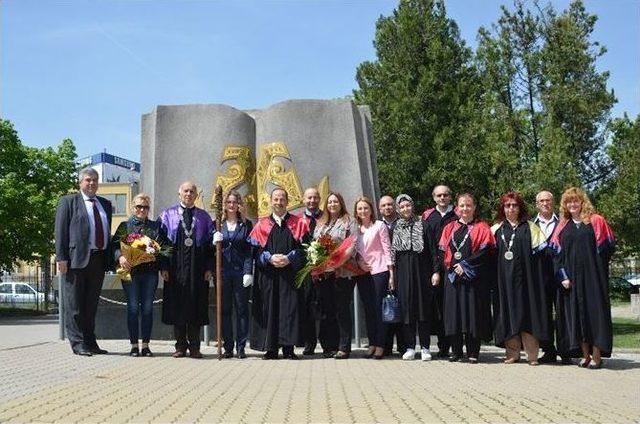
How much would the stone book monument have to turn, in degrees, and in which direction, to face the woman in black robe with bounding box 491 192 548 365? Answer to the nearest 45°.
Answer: approximately 45° to its left

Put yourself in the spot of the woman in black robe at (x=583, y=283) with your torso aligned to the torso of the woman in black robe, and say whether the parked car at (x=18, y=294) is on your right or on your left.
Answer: on your right

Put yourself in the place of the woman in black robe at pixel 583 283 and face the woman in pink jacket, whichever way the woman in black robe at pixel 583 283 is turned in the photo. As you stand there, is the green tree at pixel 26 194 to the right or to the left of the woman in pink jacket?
right

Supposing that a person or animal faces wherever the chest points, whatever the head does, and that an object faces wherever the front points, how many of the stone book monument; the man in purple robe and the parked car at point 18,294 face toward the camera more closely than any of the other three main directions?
2

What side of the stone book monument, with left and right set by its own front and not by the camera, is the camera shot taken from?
front

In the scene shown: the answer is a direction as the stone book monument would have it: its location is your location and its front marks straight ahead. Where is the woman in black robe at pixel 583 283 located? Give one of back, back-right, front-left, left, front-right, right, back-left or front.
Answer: front-left

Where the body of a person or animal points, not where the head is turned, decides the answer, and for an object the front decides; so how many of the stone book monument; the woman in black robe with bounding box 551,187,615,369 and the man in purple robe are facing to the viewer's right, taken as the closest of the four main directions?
0

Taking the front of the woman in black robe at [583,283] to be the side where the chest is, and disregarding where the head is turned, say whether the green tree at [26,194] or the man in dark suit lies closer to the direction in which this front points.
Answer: the man in dark suit

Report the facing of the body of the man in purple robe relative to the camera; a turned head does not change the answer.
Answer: toward the camera

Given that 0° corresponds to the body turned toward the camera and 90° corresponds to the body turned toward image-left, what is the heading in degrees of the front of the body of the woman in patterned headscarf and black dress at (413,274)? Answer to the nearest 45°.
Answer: approximately 0°
